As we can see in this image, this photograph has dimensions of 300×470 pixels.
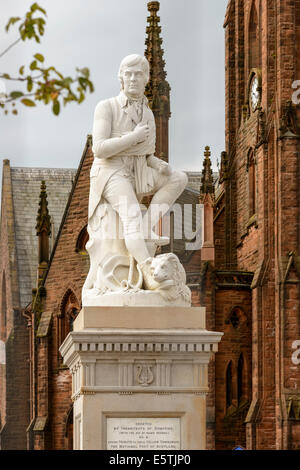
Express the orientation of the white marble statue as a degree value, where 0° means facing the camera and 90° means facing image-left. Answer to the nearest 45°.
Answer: approximately 315°
